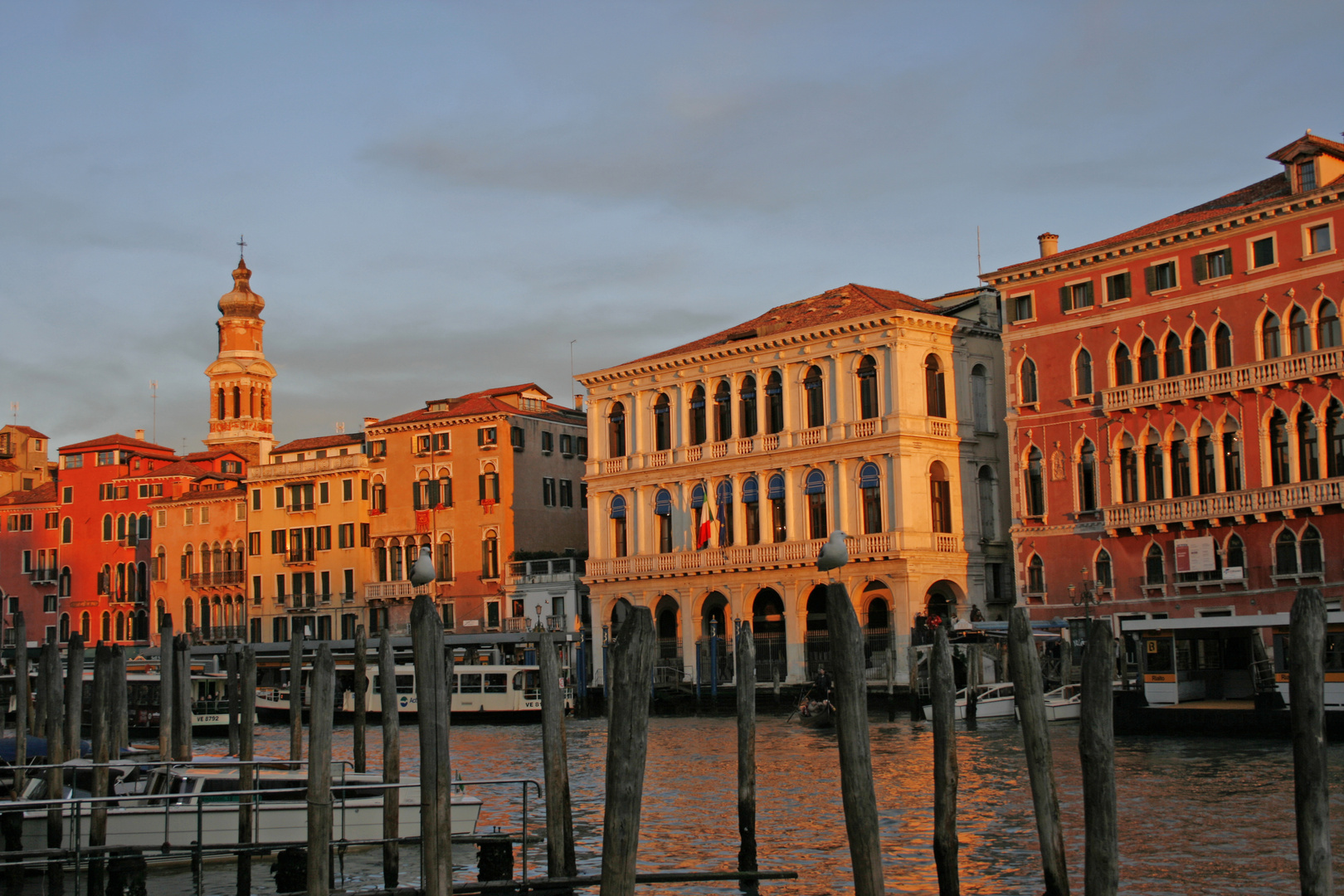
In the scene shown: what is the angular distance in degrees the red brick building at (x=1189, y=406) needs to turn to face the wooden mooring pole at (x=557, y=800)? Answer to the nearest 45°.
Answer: approximately 45° to its left

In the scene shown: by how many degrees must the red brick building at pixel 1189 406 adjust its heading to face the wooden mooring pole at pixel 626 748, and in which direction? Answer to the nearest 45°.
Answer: approximately 45° to its left

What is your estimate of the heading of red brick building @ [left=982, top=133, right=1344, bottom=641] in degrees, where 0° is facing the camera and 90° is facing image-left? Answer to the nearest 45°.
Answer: approximately 45°

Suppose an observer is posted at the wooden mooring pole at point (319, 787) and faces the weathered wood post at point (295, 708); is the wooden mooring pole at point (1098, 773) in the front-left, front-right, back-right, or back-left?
back-right

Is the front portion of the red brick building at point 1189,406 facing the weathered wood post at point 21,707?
yes

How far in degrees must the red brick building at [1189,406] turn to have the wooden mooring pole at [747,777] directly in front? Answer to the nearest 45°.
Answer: approximately 45° to its left

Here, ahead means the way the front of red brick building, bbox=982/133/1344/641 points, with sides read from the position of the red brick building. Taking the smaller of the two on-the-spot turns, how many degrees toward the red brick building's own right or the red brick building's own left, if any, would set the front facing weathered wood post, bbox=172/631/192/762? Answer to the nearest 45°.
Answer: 0° — it already faces it

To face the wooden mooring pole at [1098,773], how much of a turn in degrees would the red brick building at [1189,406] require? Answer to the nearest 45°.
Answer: approximately 45° to its left
